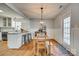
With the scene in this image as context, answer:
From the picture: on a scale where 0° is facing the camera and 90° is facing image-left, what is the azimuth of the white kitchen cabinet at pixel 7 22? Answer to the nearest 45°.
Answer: approximately 0°

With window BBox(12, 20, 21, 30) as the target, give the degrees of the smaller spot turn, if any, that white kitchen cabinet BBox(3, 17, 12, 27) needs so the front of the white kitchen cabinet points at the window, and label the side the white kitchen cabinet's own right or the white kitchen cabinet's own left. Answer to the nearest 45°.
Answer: approximately 45° to the white kitchen cabinet's own left
